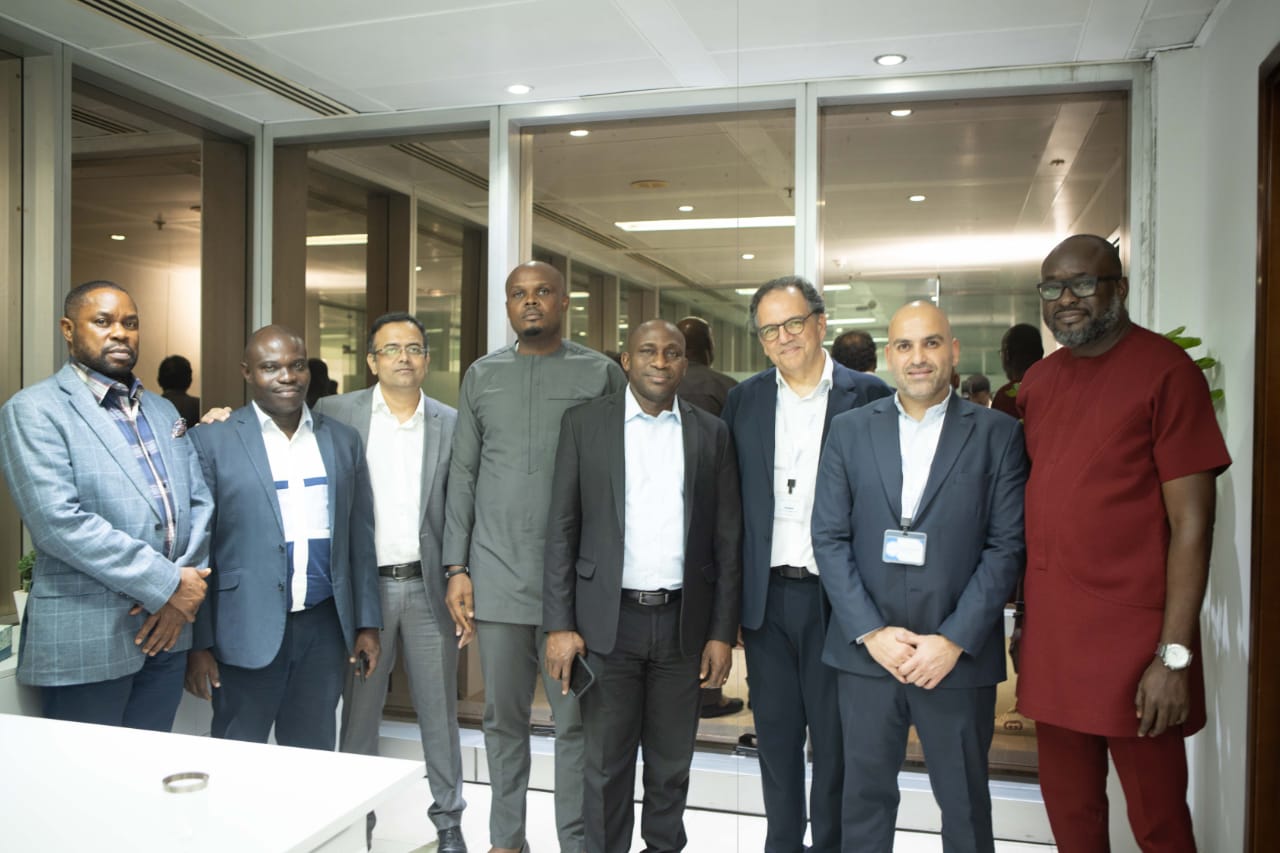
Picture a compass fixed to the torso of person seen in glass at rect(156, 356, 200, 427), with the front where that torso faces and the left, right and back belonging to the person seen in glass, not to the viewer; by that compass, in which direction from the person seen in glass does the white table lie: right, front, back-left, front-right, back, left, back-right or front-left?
back

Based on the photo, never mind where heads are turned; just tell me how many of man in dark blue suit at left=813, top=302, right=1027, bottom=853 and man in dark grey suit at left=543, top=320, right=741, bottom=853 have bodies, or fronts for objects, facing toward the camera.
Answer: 2

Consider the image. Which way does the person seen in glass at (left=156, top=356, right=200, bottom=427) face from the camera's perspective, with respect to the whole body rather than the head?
away from the camera

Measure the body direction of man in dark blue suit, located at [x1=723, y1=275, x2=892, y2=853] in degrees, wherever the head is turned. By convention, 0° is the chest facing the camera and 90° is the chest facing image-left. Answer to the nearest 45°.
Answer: approximately 0°

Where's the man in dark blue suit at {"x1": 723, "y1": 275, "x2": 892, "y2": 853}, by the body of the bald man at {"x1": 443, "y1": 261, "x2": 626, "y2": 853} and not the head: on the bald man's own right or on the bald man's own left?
on the bald man's own left
